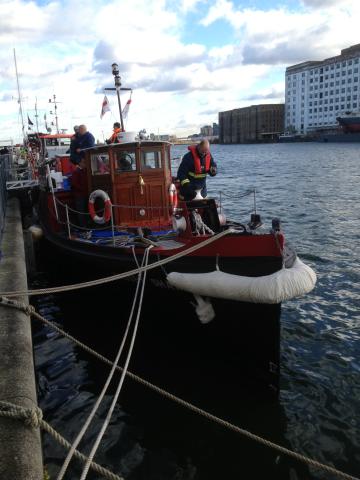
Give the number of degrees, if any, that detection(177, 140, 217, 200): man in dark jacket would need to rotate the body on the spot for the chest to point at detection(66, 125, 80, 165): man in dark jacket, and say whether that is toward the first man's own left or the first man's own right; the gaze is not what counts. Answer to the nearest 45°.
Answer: approximately 180°

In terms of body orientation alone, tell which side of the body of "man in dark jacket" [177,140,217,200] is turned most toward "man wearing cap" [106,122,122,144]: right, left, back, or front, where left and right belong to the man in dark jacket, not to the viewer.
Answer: back

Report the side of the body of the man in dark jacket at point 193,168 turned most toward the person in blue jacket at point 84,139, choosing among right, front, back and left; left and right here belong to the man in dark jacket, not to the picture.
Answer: back

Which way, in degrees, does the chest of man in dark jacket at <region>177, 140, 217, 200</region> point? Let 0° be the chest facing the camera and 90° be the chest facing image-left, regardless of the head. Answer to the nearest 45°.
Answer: approximately 315°

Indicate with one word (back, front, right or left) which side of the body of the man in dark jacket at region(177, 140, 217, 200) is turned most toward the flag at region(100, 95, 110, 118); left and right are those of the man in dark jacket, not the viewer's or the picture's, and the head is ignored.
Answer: back

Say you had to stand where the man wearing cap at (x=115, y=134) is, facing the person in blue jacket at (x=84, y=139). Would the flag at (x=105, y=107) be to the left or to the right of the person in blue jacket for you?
right

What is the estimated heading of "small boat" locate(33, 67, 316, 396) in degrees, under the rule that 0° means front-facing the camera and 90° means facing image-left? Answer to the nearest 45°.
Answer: approximately 315°
